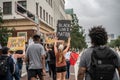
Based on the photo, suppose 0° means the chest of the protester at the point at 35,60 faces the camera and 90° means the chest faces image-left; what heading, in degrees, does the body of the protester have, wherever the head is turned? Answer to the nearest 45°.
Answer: approximately 180°

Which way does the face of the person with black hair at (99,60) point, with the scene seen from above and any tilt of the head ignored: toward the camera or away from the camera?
away from the camera

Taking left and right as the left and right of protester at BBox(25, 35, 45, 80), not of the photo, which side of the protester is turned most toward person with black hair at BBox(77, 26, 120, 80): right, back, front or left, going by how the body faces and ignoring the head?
back
